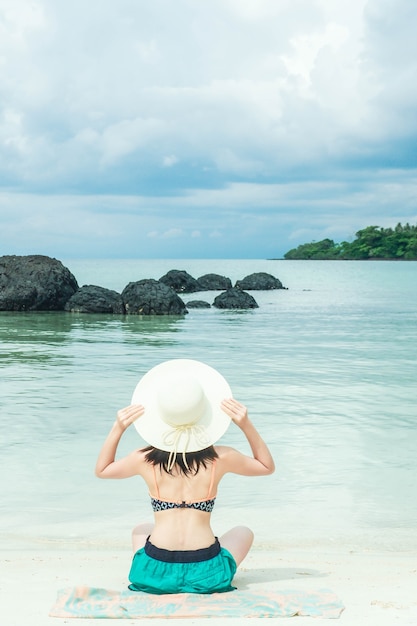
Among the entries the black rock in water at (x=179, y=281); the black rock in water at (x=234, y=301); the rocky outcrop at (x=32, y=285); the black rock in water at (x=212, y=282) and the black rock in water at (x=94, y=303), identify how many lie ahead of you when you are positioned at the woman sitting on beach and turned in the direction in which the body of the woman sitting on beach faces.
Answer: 5

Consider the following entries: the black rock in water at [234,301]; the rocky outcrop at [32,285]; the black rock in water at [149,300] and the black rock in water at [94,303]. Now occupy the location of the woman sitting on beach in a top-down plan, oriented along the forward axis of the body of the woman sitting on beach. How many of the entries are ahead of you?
4

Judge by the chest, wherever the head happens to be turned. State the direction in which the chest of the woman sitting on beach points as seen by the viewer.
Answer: away from the camera

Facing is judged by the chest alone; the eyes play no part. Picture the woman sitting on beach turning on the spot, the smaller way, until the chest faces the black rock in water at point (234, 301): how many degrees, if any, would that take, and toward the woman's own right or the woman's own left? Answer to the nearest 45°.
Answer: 0° — they already face it

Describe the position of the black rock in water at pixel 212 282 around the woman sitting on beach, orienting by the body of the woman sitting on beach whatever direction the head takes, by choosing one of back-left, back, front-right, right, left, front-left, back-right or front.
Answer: front

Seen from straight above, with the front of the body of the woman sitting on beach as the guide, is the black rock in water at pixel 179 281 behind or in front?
in front

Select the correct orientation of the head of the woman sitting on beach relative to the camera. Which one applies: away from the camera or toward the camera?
away from the camera

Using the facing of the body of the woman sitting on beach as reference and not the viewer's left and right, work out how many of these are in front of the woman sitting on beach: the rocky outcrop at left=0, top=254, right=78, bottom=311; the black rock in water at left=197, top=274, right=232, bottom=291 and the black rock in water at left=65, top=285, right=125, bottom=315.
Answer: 3

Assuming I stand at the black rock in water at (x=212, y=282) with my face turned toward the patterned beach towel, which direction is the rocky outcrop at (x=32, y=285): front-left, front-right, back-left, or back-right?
front-right

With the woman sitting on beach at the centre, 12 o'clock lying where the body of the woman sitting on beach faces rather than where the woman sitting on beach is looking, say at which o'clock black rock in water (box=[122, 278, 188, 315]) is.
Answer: The black rock in water is roughly at 12 o'clock from the woman sitting on beach.

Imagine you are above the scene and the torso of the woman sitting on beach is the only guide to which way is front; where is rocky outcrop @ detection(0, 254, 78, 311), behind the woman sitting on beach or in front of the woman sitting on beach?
in front

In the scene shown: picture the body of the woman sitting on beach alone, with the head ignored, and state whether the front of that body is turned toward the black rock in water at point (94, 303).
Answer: yes
